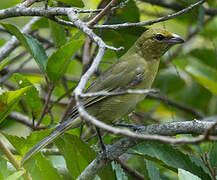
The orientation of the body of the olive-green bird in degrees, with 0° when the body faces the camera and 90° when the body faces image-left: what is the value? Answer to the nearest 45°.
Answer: approximately 270°

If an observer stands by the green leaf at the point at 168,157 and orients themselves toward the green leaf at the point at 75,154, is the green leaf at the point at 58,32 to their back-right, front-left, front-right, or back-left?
front-right

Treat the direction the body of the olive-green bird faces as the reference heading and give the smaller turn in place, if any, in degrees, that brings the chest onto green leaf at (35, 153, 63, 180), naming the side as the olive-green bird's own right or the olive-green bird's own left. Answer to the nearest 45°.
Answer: approximately 135° to the olive-green bird's own right

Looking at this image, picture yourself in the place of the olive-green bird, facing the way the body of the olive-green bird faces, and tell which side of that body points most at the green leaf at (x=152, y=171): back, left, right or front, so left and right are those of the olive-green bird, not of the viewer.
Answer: right

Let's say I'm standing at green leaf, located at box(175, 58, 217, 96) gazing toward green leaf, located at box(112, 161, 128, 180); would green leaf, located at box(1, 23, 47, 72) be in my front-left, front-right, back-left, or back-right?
front-right
